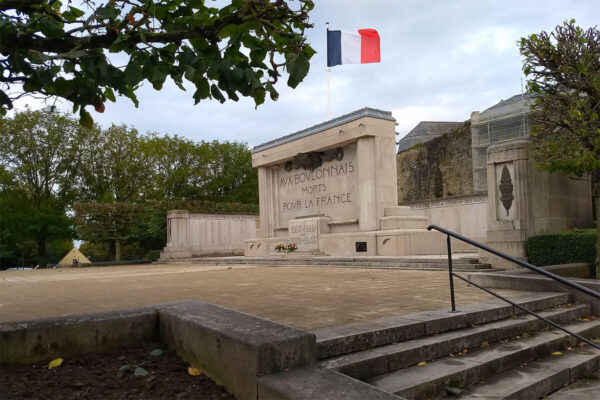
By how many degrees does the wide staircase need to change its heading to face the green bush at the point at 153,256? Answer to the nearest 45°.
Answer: approximately 180°

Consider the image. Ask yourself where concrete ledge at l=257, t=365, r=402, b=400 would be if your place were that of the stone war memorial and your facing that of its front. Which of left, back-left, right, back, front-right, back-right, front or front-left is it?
front-left

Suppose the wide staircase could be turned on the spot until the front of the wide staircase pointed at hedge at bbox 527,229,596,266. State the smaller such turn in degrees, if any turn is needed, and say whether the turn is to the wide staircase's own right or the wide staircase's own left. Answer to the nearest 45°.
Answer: approximately 135° to the wide staircase's own left

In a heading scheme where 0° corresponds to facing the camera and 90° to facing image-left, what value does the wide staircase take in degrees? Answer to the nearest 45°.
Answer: approximately 315°

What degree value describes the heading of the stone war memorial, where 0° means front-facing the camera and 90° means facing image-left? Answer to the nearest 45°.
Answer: approximately 45°

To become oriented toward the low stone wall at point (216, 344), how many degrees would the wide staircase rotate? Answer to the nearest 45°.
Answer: approximately 90° to its right

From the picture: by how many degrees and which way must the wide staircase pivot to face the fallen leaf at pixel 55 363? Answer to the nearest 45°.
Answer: approximately 90° to its right

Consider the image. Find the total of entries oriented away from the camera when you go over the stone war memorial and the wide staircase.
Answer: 0

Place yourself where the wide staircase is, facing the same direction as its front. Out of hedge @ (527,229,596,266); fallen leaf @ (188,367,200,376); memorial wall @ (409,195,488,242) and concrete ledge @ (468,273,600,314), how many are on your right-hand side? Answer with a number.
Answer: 1

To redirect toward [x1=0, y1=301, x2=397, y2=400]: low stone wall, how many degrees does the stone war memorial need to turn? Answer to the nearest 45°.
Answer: approximately 45° to its left

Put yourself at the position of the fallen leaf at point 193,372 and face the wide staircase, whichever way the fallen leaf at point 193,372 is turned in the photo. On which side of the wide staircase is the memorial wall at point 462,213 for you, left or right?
left

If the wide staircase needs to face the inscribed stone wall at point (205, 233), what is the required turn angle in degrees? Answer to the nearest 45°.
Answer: approximately 180°

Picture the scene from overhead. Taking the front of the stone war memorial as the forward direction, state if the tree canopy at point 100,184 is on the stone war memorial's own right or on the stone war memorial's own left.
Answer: on the stone war memorial's own right

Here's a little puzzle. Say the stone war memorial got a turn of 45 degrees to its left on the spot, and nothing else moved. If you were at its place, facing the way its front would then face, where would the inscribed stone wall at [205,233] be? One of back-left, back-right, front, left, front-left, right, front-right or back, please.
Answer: back-right
